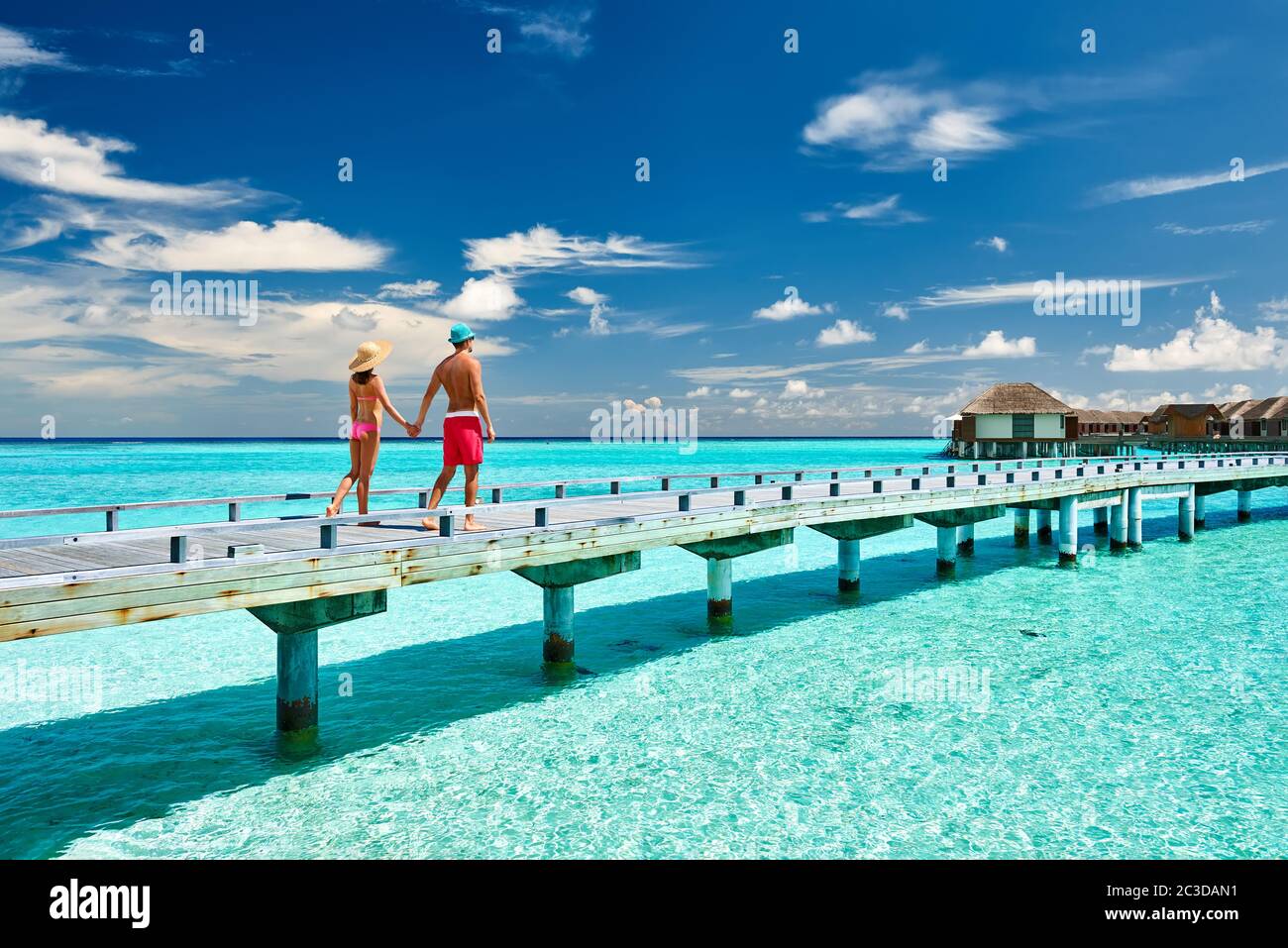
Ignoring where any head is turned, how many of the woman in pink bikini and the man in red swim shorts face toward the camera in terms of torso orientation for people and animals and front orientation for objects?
0

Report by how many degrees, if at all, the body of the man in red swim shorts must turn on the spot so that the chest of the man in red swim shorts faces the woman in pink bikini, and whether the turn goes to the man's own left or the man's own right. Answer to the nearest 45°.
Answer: approximately 135° to the man's own left

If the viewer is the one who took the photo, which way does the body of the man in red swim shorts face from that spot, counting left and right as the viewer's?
facing away from the viewer and to the right of the viewer

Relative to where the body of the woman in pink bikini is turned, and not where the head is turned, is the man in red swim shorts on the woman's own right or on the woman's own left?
on the woman's own right

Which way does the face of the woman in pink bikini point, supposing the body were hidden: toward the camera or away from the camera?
away from the camera

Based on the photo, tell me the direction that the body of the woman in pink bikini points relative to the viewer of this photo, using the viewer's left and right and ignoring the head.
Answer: facing away from the viewer and to the right of the viewer
